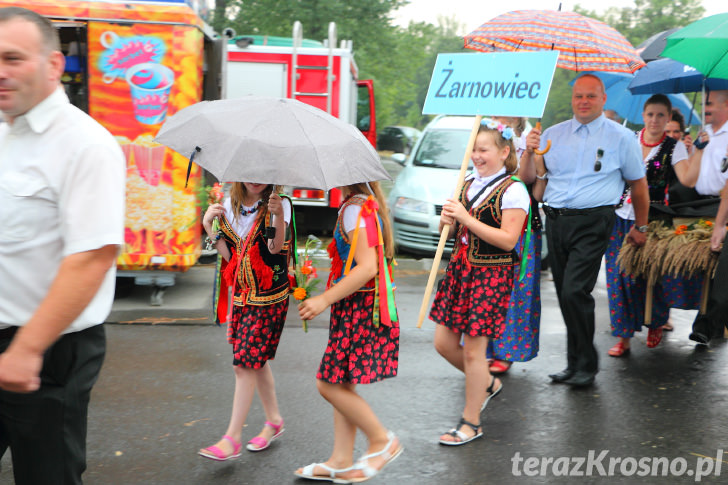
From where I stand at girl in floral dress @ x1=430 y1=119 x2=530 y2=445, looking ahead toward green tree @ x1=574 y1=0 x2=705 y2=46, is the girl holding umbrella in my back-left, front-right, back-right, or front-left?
back-left

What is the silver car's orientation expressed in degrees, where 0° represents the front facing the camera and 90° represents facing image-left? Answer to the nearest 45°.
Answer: approximately 45°

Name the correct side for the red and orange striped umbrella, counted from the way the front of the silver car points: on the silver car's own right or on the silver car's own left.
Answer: on the silver car's own left

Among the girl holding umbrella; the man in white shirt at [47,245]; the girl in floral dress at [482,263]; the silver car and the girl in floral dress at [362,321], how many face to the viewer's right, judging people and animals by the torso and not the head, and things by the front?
0

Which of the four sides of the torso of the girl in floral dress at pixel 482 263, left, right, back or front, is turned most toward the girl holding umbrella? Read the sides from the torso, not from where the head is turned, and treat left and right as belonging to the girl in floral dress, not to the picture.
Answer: front

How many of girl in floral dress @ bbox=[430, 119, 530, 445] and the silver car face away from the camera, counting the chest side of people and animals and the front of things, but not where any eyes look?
0

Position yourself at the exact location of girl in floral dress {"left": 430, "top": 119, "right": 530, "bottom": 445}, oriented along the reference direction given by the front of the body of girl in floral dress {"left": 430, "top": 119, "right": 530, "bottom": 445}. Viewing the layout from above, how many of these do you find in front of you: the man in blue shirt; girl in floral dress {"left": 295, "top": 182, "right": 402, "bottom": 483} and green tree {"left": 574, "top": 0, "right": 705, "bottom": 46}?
1

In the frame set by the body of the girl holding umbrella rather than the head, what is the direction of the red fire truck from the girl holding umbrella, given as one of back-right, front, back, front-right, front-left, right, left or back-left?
back-right

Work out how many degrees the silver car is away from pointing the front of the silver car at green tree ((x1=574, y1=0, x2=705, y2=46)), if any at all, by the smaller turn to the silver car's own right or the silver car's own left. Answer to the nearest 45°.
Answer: approximately 135° to the silver car's own right

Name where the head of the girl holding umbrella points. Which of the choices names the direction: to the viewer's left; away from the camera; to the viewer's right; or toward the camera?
toward the camera

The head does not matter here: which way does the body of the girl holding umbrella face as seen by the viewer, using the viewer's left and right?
facing the viewer and to the left of the viewer

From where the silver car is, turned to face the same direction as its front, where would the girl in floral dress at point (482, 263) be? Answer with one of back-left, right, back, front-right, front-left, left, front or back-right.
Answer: front-left

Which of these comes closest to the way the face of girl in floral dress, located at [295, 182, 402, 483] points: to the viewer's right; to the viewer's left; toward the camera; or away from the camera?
to the viewer's left

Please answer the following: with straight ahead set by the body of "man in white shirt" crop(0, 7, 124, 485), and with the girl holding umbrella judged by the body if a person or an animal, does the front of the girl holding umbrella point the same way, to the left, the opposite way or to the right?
the same way

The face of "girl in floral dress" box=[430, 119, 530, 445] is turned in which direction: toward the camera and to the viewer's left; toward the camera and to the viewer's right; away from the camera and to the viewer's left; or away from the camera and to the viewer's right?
toward the camera and to the viewer's left

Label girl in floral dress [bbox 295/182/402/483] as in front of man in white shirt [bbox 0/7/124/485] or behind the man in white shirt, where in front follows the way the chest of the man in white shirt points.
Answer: behind

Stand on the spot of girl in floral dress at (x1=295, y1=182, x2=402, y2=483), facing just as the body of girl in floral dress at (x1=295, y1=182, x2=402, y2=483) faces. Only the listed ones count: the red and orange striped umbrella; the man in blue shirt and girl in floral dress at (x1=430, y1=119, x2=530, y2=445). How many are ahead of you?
0
